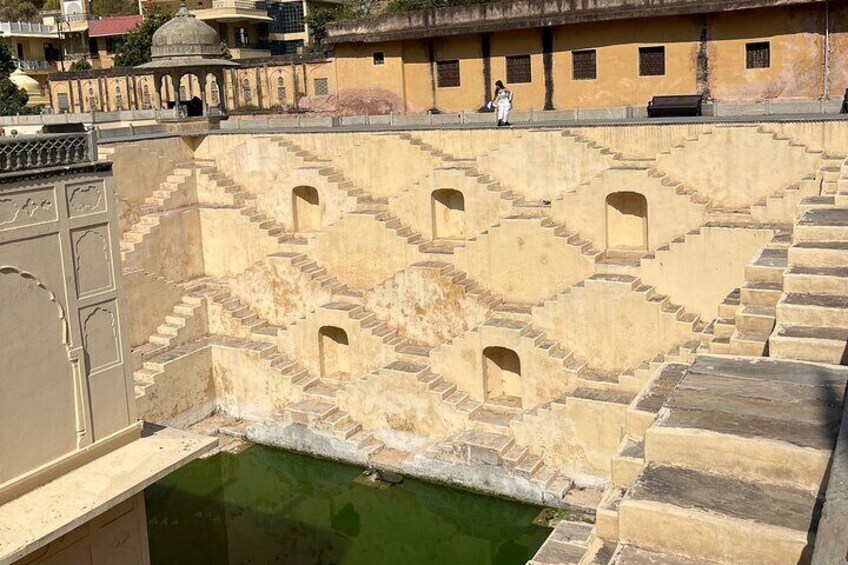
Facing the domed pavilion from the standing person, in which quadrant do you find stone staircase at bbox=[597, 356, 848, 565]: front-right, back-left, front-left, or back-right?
back-left

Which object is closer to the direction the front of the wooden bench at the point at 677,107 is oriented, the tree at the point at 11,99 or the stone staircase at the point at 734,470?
the stone staircase

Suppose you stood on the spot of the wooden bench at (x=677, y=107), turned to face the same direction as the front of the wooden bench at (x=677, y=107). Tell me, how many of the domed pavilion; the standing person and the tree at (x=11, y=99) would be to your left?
0

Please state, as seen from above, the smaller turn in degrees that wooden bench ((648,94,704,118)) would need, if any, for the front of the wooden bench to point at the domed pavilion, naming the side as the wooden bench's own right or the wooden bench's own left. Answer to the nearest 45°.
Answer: approximately 90° to the wooden bench's own right

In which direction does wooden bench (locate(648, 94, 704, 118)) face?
toward the camera

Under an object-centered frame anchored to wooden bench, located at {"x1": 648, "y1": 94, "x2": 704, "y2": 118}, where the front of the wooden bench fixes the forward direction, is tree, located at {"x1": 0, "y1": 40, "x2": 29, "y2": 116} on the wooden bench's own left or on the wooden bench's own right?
on the wooden bench's own right

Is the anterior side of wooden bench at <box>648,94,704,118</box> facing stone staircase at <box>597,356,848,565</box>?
yes

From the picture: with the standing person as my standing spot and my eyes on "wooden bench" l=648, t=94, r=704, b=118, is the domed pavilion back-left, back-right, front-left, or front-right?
back-left

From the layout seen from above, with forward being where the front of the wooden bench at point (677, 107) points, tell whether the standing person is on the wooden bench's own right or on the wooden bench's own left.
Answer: on the wooden bench's own right
